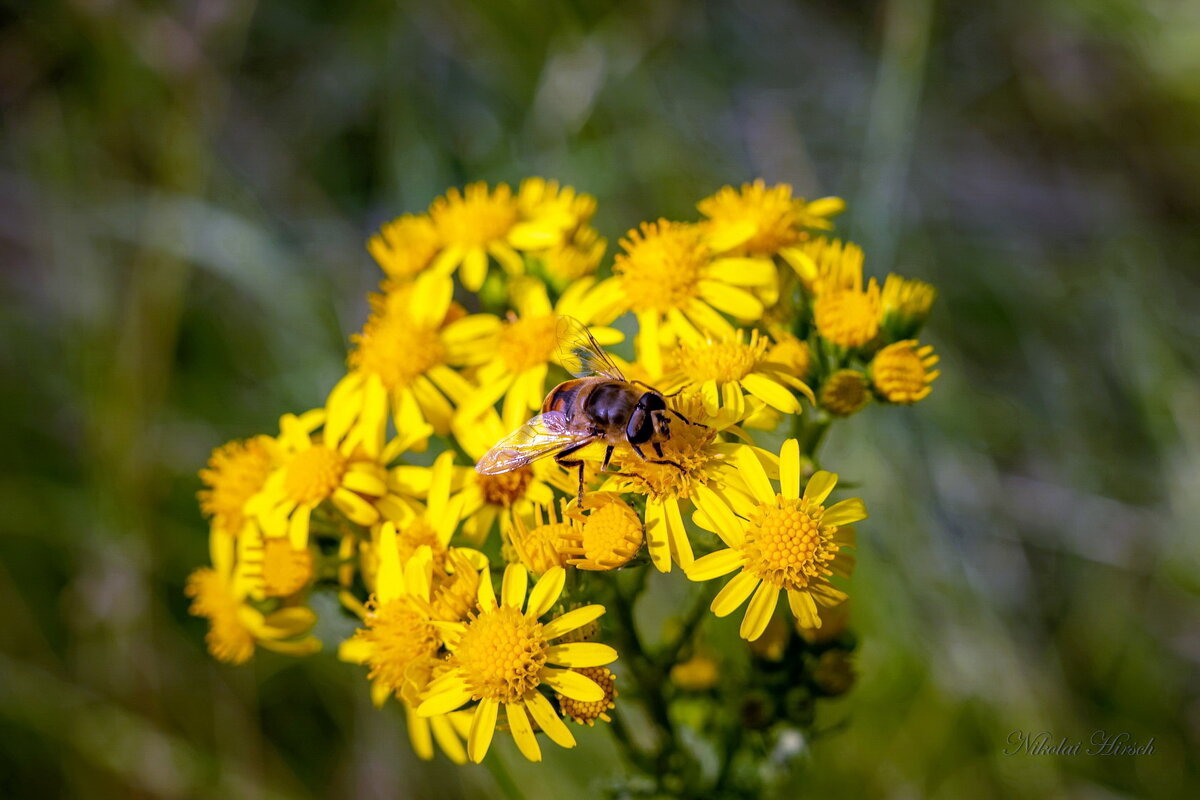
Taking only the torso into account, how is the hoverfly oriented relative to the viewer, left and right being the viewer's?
facing the viewer and to the right of the viewer

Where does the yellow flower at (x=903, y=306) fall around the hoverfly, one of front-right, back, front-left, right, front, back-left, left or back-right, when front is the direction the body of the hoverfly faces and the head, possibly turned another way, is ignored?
front-left

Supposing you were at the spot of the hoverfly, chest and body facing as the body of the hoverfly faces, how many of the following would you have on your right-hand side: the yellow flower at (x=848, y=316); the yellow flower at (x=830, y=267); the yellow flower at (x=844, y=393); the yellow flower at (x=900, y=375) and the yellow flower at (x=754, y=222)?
0

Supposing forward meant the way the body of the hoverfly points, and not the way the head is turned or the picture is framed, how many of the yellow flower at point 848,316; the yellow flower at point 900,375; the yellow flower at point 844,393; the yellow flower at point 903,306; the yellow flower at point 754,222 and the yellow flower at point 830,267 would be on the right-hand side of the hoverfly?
0

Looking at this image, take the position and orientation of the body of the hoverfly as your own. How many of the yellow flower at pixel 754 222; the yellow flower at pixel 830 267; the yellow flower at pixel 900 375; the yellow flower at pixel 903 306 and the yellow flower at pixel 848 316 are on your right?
0

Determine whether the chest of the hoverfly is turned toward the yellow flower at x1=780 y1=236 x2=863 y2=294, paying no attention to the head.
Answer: no

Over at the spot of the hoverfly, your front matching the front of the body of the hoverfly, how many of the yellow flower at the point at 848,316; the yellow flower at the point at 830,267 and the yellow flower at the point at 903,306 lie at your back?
0

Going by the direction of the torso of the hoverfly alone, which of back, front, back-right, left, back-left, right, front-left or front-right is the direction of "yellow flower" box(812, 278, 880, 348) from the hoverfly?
front-left

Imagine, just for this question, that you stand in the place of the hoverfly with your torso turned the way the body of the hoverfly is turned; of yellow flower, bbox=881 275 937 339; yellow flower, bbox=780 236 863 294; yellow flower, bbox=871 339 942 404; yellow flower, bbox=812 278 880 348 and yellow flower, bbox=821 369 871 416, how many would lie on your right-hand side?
0

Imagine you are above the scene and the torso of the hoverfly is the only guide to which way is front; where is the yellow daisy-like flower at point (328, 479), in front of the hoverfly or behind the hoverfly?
behind

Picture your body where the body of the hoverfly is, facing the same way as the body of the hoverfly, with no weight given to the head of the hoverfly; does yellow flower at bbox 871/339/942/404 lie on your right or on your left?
on your left

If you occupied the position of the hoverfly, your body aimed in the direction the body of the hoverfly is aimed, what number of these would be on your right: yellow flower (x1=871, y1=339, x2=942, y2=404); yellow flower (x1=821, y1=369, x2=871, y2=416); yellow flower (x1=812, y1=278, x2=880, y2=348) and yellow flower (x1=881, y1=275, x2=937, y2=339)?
0
